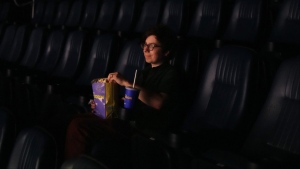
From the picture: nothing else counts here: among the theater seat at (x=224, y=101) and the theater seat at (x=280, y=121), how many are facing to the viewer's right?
0

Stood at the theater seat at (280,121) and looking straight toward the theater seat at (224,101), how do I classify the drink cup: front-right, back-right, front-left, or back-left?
front-left

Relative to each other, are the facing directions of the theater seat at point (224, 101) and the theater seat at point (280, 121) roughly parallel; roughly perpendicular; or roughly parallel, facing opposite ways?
roughly parallel
